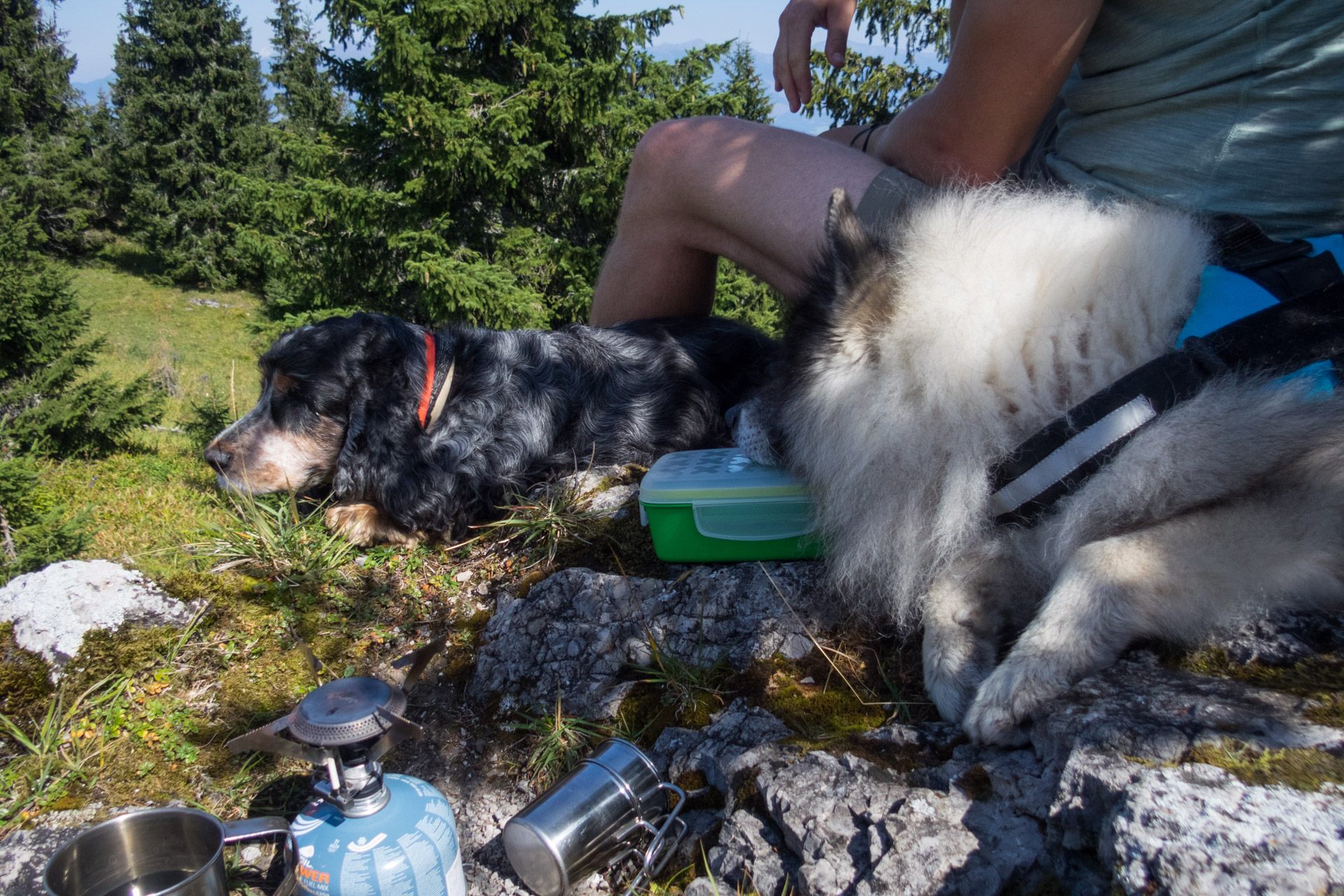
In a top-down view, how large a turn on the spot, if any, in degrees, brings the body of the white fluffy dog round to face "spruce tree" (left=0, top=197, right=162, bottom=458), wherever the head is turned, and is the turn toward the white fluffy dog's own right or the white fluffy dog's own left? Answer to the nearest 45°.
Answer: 0° — it already faces it

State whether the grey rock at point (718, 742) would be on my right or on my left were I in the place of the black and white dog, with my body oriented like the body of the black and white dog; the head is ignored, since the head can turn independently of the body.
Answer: on my left

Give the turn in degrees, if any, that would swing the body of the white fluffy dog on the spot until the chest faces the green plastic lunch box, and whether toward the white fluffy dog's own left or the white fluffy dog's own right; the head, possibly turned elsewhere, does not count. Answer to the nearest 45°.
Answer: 0° — it already faces it

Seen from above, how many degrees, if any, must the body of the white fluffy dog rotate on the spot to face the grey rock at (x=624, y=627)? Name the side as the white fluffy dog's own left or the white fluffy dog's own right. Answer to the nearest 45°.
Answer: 0° — it already faces it

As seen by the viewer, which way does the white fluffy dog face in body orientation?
to the viewer's left

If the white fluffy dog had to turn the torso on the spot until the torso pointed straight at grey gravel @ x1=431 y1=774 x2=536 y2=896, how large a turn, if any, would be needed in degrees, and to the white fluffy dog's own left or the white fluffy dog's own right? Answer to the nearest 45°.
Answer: approximately 45° to the white fluffy dog's own left

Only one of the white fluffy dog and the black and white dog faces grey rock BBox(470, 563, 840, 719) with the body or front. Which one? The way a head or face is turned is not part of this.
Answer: the white fluffy dog

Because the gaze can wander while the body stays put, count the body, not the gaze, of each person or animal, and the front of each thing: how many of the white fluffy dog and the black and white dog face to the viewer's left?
2

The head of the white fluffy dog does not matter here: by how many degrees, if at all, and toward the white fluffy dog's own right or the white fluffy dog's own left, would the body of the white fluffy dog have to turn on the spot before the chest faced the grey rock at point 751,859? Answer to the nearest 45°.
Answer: approximately 45° to the white fluffy dog's own left

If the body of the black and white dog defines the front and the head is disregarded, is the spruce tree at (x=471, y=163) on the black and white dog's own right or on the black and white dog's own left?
on the black and white dog's own right

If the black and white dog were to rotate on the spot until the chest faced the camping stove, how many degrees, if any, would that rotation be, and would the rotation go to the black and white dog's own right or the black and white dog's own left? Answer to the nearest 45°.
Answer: approximately 90° to the black and white dog's own left

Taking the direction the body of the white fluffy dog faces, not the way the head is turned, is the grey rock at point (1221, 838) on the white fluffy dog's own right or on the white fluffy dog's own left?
on the white fluffy dog's own left

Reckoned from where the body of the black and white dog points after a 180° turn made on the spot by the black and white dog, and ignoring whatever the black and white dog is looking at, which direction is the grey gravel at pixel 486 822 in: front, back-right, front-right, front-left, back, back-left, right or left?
right

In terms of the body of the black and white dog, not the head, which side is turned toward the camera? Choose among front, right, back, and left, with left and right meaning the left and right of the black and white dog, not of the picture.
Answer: left

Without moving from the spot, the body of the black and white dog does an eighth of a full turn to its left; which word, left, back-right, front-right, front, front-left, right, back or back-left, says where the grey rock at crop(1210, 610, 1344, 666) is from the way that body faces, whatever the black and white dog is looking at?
left
